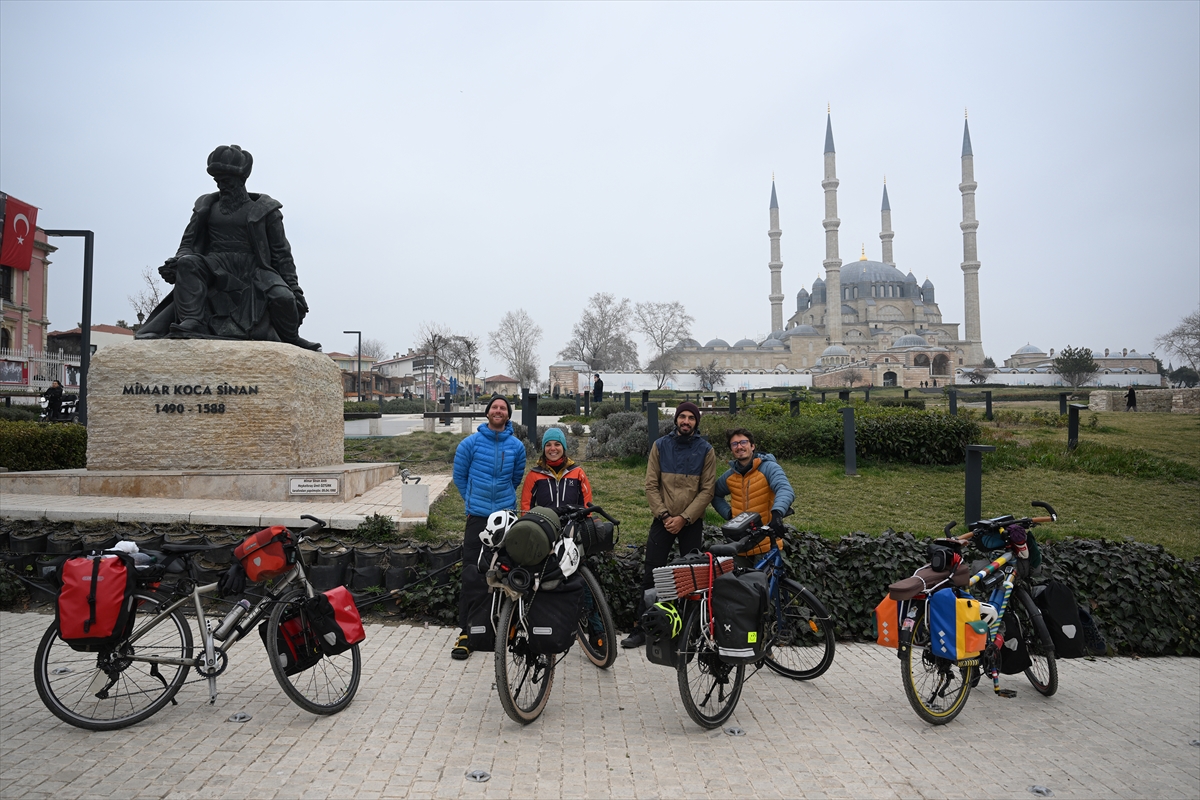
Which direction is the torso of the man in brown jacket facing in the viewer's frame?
toward the camera

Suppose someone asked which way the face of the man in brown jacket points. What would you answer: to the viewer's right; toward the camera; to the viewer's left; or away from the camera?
toward the camera

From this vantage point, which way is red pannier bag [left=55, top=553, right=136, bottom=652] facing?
toward the camera

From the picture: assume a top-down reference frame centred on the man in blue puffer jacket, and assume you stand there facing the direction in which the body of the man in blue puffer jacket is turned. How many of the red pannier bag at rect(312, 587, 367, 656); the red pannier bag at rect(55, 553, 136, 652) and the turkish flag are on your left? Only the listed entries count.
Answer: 0

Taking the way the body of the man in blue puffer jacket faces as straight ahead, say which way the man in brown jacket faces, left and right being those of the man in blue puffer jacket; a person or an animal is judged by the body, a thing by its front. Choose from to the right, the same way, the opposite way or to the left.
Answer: the same way

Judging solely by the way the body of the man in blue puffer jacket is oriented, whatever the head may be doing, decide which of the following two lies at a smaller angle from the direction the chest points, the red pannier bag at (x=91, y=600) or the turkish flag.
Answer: the red pannier bag

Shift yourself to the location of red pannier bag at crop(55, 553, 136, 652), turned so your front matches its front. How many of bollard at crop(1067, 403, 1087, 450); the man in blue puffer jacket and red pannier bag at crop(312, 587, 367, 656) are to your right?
0

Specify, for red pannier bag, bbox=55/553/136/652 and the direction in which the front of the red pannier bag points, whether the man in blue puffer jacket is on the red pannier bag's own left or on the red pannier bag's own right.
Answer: on the red pannier bag's own left

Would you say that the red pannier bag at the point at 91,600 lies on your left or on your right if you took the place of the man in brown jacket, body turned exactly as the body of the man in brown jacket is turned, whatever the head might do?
on your right

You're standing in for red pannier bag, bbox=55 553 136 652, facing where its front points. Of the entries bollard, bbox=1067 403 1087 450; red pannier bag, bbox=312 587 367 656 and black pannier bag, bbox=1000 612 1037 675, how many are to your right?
0

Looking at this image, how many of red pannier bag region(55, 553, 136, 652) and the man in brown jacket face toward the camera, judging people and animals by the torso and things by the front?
2

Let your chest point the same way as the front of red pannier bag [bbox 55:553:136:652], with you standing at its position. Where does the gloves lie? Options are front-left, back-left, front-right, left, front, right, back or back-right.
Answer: left

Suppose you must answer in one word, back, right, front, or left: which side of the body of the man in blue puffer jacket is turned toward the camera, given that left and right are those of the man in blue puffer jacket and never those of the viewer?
front

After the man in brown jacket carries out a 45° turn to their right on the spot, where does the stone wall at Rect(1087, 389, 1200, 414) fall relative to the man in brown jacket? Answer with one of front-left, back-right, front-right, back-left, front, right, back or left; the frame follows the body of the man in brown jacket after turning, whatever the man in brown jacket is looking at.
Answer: back

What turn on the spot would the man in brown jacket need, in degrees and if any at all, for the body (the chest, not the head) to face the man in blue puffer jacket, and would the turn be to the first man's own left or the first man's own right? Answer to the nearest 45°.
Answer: approximately 90° to the first man's own right
